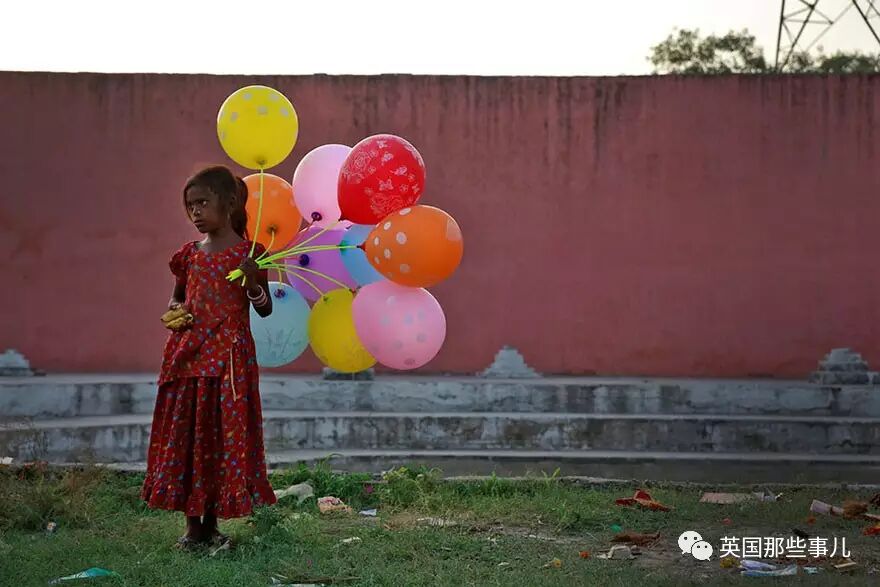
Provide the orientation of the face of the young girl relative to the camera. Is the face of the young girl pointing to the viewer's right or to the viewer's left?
to the viewer's left

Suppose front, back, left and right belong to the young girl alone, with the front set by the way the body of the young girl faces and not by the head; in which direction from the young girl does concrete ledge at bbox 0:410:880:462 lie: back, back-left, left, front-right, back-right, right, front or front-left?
back

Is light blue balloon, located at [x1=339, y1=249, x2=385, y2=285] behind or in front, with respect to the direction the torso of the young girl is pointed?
behind

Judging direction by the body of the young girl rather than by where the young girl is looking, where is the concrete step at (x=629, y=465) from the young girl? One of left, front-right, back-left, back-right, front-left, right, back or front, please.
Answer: back

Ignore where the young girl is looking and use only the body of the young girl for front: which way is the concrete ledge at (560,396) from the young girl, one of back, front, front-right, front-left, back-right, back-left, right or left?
back
